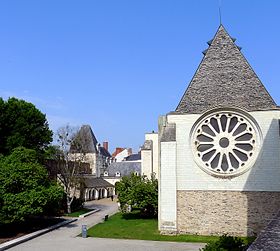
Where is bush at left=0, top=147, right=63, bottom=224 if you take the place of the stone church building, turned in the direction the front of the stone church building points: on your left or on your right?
on your right

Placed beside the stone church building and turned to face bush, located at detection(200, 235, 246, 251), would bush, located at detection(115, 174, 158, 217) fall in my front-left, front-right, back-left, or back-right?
back-right

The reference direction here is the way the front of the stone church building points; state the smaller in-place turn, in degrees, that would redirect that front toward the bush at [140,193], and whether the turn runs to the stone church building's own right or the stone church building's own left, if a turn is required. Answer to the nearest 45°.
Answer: approximately 135° to the stone church building's own right

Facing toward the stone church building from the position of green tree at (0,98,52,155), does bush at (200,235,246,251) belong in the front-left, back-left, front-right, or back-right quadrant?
front-right

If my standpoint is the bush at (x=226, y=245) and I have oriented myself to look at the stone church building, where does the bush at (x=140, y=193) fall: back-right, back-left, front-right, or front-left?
front-left

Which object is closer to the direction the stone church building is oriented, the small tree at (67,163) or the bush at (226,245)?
the bush

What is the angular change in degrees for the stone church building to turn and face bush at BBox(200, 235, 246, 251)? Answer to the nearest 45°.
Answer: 0° — it already faces it

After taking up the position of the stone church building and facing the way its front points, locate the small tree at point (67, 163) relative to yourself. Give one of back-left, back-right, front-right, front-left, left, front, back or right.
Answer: back-right

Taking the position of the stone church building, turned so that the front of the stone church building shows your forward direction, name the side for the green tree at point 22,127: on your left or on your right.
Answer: on your right

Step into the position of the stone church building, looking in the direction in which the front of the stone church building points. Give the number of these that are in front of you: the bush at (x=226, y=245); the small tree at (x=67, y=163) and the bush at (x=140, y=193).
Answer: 1

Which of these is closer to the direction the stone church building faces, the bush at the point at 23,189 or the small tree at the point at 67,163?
the bush

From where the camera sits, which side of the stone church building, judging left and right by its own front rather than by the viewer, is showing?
front
